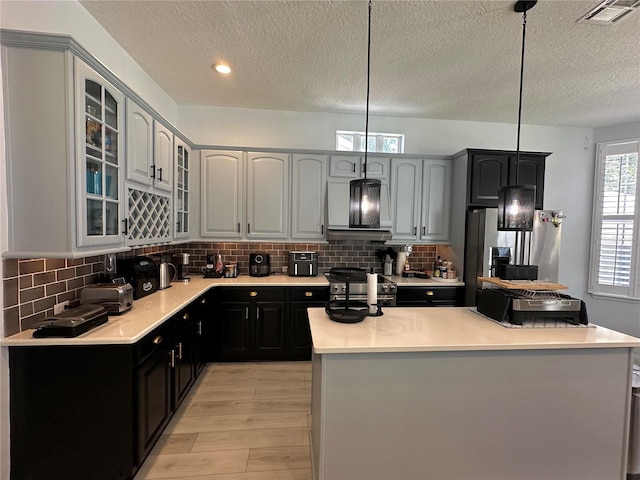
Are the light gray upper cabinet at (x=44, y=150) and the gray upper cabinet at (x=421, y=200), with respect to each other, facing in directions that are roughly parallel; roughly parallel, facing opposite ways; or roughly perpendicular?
roughly perpendicular

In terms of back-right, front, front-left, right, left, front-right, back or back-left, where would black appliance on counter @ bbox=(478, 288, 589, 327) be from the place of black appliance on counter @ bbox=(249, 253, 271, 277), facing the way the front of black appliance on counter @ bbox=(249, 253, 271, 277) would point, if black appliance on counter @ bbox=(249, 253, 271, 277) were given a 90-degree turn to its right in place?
back-left

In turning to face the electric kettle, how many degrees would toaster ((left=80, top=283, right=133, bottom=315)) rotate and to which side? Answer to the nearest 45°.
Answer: approximately 90° to its left

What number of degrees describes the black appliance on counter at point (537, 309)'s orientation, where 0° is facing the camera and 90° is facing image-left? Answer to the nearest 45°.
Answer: approximately 0°

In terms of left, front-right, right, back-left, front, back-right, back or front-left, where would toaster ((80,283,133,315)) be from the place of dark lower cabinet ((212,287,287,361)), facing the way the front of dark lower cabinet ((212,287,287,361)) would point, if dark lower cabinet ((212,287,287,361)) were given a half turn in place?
back-left

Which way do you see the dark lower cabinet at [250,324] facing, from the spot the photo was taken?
facing the viewer

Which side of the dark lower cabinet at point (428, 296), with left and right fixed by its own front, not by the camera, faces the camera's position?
front

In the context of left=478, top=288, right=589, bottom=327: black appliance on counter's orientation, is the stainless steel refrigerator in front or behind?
behind

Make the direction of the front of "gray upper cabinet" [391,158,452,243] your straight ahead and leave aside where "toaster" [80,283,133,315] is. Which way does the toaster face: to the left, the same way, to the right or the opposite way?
to the left

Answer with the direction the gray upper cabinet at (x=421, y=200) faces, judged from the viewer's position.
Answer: facing the viewer

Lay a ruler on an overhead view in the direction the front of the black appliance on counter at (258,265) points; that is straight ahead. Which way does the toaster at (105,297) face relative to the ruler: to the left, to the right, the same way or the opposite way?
to the left

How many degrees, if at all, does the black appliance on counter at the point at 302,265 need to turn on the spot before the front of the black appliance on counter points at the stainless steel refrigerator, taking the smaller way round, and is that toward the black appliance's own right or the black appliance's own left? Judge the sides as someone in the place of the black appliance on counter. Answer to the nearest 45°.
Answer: approximately 90° to the black appliance's own left

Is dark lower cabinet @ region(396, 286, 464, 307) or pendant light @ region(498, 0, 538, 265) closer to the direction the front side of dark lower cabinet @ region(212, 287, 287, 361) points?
the pendant light

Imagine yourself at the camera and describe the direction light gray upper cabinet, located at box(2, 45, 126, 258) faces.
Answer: facing the viewer and to the right of the viewer

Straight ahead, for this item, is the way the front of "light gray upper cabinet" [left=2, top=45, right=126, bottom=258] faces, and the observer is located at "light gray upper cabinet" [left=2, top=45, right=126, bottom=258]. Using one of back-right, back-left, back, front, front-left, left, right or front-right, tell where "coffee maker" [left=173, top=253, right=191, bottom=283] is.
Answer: left

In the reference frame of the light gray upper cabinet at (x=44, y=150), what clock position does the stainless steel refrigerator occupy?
The stainless steel refrigerator is roughly at 11 o'clock from the light gray upper cabinet.

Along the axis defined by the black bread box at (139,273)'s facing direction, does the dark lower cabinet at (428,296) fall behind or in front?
in front
